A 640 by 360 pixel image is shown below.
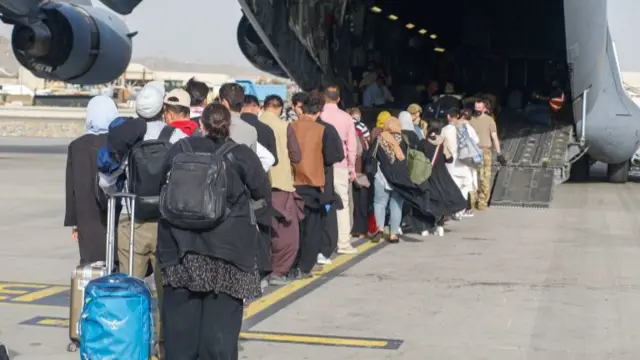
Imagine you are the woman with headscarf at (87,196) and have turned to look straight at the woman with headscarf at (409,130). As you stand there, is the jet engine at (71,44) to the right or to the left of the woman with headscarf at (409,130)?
left

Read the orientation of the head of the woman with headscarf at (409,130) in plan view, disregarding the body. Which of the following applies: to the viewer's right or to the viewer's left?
to the viewer's right

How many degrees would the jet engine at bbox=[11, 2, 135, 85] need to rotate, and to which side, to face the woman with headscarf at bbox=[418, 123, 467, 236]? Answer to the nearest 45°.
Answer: approximately 90° to its right

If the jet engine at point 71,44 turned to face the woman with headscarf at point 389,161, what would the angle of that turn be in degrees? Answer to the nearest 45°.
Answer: approximately 90° to its right

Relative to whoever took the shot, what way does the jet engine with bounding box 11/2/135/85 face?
facing away from the viewer and to the right of the viewer
